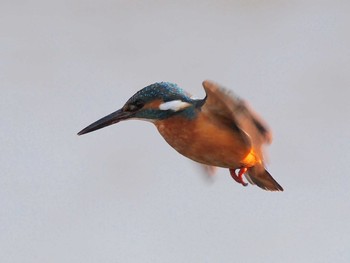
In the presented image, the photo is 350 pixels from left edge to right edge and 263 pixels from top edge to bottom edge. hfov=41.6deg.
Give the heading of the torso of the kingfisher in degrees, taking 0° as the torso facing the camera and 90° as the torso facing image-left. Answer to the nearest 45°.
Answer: approximately 90°
